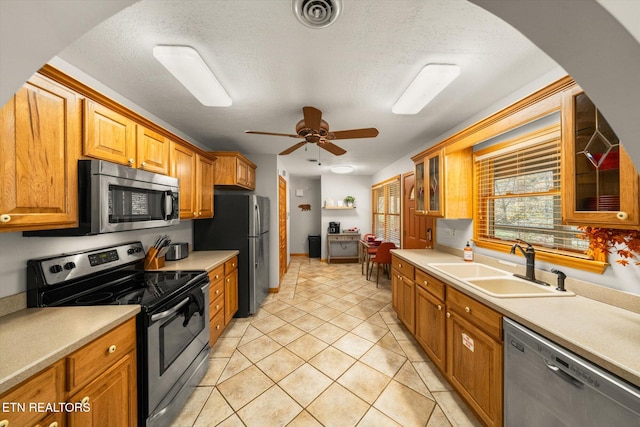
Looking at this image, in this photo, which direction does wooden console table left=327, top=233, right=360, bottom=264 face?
toward the camera

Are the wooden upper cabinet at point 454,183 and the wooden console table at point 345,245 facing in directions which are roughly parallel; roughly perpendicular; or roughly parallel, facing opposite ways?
roughly perpendicular

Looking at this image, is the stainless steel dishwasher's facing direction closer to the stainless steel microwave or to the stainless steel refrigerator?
the stainless steel microwave

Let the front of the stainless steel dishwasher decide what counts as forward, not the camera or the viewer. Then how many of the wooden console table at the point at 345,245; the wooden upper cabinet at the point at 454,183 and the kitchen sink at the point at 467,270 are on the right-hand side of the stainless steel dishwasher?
3

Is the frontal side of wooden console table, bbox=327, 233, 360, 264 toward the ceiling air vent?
yes

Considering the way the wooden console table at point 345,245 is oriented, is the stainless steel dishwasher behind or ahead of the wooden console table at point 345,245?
ahead

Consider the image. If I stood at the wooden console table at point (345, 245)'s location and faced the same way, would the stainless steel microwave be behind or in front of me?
in front

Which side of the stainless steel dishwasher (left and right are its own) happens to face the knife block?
front

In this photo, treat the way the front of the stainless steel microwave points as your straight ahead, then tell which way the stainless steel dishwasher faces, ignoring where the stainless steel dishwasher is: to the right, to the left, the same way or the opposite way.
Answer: the opposite way

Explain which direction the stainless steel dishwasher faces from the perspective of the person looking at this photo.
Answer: facing the viewer and to the left of the viewer

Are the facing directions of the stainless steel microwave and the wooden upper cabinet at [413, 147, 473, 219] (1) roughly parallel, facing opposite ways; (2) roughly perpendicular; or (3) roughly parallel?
roughly parallel, facing opposite ways

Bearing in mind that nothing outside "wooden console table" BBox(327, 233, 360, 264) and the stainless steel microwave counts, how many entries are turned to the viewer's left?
0

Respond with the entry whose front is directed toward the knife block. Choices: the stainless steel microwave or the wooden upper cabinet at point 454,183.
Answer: the wooden upper cabinet

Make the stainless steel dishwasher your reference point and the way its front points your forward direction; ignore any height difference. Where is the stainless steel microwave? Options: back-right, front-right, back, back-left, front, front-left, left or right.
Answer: front

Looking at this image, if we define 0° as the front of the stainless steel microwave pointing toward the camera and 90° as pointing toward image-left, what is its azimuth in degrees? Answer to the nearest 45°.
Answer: approximately 315°

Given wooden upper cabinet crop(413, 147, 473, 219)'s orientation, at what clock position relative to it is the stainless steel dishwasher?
The stainless steel dishwasher is roughly at 10 o'clock from the wooden upper cabinet.

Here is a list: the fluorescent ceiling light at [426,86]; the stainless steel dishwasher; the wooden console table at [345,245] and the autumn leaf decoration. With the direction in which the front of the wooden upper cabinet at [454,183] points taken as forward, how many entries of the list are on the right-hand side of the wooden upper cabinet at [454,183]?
1
